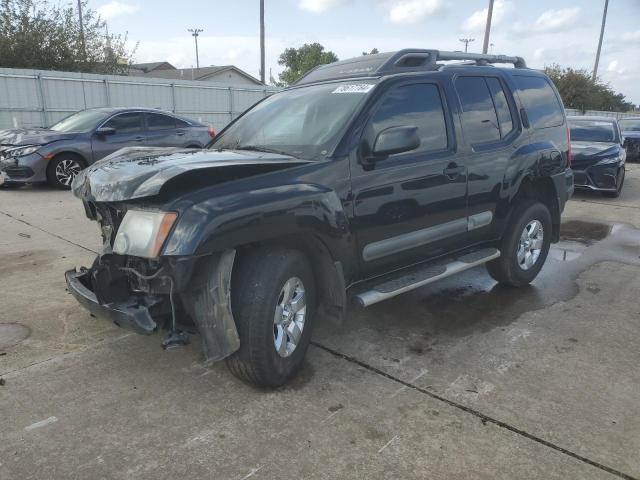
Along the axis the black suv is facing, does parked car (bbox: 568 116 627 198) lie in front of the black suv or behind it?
behind

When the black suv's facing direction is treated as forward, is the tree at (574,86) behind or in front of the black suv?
behind

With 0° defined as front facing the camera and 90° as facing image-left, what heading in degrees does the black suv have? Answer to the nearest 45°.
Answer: approximately 45°

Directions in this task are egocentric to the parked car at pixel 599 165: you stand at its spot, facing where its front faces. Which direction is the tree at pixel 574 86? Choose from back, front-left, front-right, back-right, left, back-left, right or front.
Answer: back

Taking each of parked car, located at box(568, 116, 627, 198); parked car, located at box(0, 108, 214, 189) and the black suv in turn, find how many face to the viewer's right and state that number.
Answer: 0

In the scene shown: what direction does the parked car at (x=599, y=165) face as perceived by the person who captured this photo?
facing the viewer

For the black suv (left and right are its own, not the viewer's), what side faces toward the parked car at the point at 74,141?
right

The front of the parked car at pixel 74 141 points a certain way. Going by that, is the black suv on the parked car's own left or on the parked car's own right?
on the parked car's own left

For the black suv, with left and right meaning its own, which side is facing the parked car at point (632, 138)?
back

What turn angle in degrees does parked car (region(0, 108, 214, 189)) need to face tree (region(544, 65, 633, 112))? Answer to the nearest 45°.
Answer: approximately 180°

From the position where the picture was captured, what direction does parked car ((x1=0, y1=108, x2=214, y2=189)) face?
facing the viewer and to the left of the viewer
